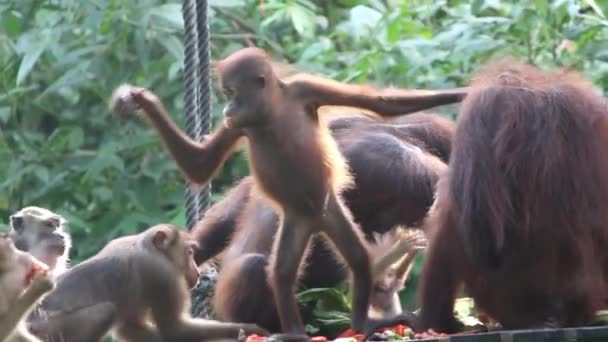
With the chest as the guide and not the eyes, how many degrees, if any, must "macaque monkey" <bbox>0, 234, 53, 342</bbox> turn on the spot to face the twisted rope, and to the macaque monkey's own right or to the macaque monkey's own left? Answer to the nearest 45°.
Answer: approximately 45° to the macaque monkey's own left

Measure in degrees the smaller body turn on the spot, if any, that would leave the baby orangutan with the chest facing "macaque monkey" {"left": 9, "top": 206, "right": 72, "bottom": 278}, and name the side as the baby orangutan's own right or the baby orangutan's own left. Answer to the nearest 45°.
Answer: approximately 45° to the baby orangutan's own right

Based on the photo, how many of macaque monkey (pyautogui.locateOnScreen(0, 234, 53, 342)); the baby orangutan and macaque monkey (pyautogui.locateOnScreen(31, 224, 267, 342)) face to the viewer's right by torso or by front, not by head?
2

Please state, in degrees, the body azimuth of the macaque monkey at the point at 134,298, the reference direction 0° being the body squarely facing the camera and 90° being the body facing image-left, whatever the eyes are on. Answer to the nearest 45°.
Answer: approximately 270°

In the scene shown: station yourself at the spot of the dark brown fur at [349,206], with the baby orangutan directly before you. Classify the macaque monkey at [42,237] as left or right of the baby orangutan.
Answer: right

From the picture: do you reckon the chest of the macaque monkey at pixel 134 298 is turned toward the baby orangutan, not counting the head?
yes

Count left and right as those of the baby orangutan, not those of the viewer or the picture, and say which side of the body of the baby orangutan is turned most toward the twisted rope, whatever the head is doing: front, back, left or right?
right

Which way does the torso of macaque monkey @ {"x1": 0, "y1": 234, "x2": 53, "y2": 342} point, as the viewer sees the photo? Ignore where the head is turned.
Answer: to the viewer's right

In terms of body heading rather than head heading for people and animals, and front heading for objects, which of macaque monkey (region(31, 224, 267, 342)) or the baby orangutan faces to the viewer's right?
the macaque monkey
